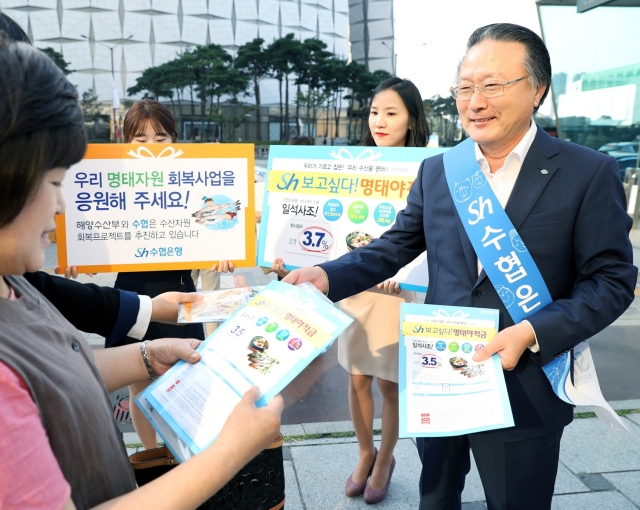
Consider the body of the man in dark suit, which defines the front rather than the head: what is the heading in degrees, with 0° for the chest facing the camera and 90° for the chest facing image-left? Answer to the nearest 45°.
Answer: approximately 45°

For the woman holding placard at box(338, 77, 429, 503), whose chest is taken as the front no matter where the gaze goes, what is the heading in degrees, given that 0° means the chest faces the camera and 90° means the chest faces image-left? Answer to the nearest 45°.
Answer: approximately 45°

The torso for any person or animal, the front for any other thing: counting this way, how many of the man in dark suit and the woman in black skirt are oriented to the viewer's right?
0

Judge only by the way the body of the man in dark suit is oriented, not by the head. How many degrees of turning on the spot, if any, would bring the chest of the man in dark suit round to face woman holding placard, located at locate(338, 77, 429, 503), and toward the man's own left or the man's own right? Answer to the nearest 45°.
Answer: approximately 90° to the man's own right

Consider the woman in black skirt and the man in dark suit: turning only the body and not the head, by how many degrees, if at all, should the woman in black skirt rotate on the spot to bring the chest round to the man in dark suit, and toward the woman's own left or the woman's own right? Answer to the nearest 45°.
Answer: approximately 45° to the woman's own left

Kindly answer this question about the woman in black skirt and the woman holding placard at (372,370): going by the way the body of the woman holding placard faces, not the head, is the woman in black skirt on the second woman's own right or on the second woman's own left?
on the second woman's own right

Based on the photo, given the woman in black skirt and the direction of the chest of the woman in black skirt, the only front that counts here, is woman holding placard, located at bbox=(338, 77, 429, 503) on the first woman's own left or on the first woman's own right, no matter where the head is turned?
on the first woman's own left

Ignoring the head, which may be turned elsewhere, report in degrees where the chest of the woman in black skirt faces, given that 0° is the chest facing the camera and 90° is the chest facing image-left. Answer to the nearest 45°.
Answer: approximately 0°

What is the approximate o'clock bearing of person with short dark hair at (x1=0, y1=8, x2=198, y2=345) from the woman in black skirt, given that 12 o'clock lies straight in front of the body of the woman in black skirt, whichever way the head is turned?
The person with short dark hair is roughly at 12 o'clock from the woman in black skirt.
